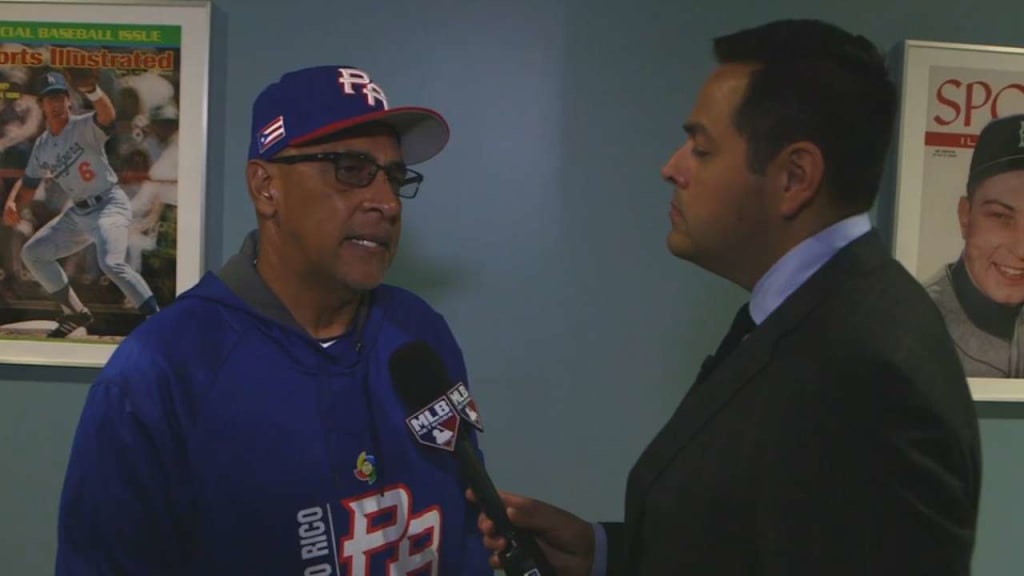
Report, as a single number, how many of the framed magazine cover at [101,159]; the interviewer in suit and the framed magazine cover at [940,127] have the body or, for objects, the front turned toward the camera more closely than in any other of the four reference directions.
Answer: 2

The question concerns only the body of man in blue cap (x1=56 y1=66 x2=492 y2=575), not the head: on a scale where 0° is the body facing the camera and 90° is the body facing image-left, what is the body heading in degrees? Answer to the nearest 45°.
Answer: approximately 315°

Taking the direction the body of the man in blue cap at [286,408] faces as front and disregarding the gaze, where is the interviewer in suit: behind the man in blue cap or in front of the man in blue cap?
in front

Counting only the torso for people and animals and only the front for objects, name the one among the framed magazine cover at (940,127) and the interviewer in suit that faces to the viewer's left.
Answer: the interviewer in suit

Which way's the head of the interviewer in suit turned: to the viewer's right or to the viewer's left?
to the viewer's left

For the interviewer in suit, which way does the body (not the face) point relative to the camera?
to the viewer's left

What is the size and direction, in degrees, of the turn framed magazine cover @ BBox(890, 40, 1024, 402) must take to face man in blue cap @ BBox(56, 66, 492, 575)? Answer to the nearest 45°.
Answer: approximately 45° to its right

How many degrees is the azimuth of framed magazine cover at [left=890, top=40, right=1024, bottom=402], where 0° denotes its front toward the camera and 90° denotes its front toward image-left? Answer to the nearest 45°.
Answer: approximately 0°

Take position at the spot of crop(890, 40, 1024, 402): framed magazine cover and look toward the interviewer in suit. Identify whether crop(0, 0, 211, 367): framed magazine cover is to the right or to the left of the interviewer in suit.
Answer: right

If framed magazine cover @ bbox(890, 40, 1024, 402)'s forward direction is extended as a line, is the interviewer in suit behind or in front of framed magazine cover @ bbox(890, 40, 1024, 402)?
in front

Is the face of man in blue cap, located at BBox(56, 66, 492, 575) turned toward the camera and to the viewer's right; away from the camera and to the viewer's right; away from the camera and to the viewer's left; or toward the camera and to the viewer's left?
toward the camera and to the viewer's right

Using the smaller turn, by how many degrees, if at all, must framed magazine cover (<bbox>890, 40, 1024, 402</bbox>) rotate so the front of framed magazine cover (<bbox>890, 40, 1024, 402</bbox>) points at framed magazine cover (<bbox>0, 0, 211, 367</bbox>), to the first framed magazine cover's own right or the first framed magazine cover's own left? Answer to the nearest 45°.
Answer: approximately 45° to the first framed magazine cover's own right

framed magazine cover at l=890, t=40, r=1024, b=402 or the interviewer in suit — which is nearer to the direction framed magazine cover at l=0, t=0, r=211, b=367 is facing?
the interviewer in suit
